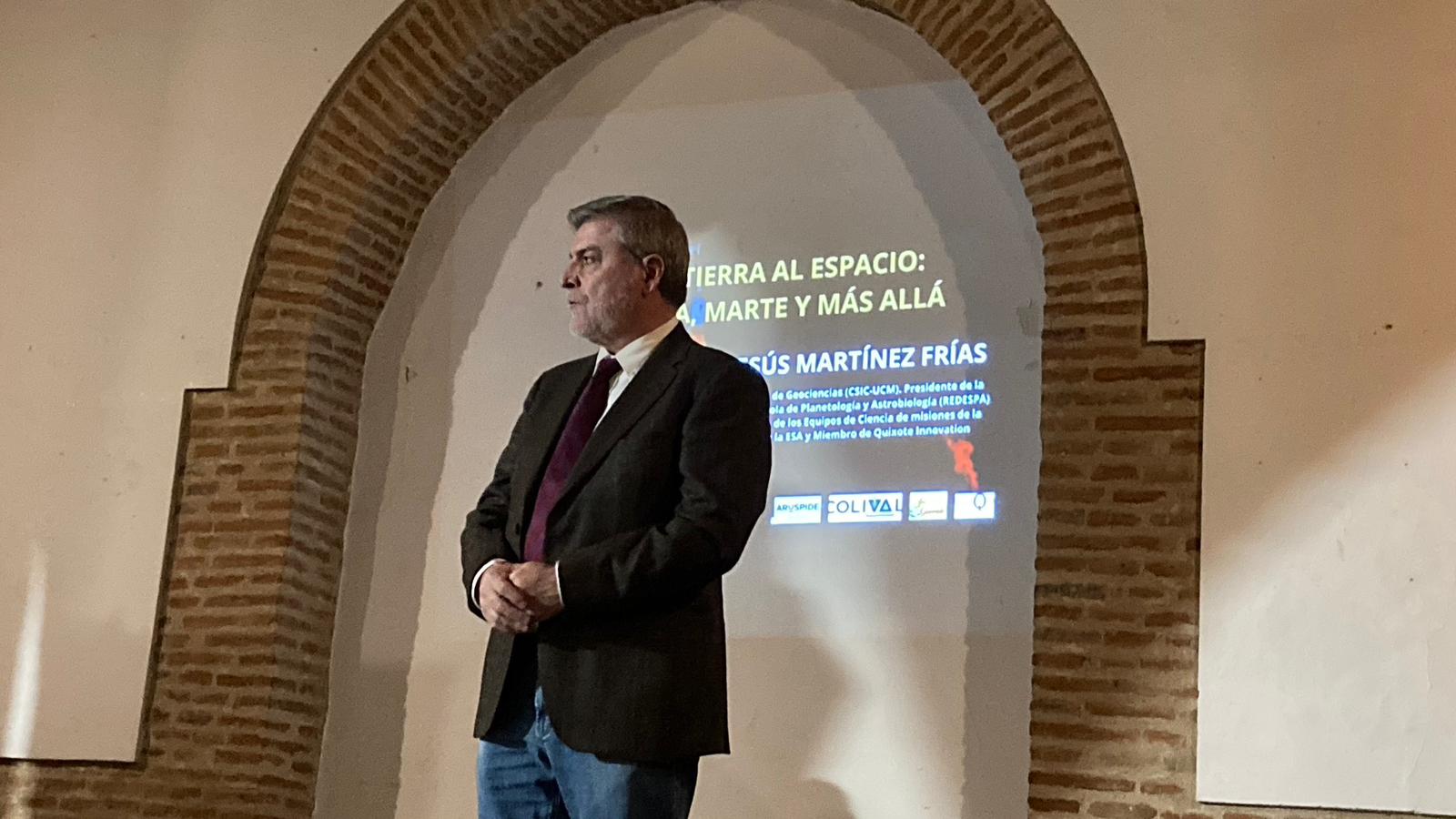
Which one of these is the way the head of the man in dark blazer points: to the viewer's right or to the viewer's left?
to the viewer's left

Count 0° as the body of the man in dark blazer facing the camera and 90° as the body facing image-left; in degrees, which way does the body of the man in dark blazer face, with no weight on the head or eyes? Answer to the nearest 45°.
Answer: approximately 45°
